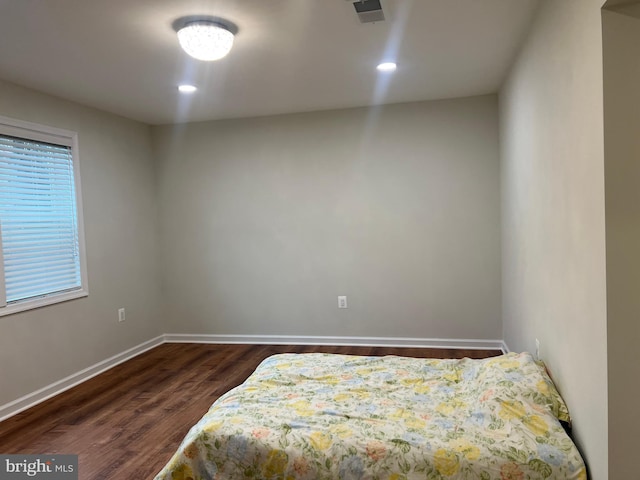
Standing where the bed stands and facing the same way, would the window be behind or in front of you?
in front
